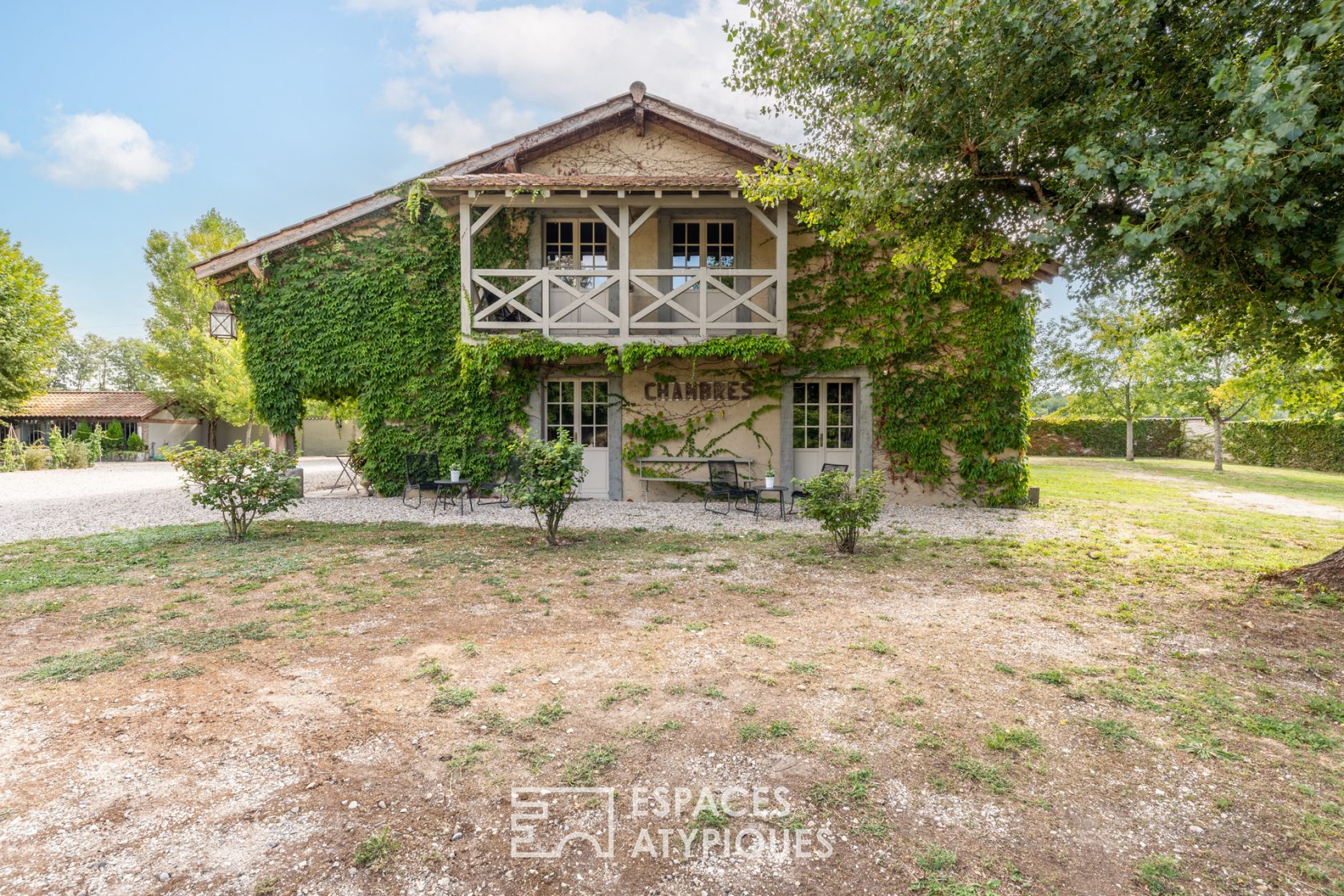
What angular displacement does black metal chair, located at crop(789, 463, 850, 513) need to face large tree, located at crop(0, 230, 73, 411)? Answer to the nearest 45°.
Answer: approximately 45° to its right

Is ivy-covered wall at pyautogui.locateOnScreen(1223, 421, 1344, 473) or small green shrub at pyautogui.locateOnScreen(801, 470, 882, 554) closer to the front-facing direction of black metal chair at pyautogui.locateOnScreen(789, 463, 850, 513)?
the small green shrub

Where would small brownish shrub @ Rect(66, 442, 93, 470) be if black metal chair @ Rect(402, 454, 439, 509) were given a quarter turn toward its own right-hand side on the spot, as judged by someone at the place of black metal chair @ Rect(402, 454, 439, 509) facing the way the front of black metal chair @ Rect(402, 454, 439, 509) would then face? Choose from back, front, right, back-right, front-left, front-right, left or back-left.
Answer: right

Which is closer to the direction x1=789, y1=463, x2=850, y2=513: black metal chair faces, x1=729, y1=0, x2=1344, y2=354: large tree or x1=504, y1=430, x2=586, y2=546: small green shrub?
the small green shrub

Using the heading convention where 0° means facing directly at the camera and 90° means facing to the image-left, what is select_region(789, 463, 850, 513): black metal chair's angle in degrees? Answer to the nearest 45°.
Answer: approximately 45°

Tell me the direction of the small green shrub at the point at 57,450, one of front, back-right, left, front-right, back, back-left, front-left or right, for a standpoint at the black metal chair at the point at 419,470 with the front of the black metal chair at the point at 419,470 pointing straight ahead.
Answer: back

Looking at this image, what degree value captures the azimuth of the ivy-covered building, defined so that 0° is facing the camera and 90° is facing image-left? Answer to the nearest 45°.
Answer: approximately 0°

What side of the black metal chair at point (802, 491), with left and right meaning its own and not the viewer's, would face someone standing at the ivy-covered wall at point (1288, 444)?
back

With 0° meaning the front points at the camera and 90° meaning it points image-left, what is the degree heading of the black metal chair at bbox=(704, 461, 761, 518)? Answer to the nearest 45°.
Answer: approximately 315°
